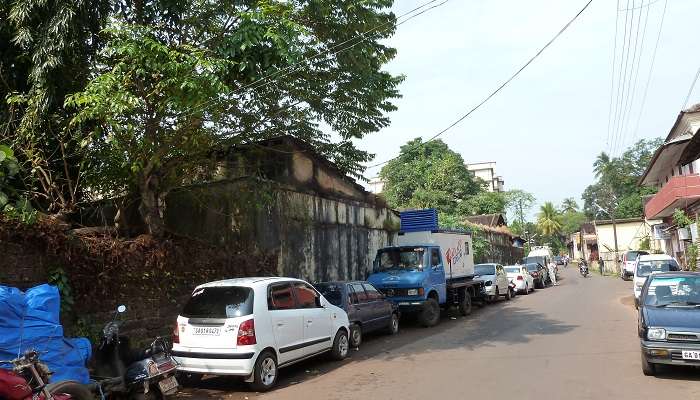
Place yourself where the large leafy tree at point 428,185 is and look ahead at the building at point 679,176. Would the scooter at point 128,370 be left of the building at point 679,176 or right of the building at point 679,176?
right

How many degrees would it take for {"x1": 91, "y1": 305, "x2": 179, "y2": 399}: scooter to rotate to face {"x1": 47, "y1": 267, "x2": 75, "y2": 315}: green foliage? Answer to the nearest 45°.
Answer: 0° — it already faces it

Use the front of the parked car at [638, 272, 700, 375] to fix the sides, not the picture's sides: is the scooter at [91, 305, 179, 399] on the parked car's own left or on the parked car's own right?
on the parked car's own right

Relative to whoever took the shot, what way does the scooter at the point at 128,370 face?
facing away from the viewer and to the left of the viewer

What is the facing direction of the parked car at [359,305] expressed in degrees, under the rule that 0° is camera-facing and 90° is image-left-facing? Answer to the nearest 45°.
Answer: approximately 225°

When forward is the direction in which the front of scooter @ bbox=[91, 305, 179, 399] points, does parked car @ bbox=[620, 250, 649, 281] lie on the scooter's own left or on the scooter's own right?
on the scooter's own right

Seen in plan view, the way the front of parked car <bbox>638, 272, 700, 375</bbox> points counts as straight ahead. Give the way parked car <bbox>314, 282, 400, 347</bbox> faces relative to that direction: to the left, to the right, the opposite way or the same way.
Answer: the opposite way

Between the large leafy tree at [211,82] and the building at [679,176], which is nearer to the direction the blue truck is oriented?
the large leafy tree

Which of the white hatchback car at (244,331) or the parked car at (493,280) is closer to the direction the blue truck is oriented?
the white hatchback car

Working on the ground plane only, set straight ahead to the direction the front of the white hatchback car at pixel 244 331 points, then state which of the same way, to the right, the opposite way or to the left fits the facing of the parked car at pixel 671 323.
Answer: the opposite way

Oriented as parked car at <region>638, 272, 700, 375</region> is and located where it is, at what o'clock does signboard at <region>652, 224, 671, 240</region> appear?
The signboard is roughly at 6 o'clock from the parked car.

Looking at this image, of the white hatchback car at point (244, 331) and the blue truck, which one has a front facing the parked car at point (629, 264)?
the white hatchback car

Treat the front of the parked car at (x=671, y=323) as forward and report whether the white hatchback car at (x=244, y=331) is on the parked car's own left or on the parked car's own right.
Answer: on the parked car's own right
